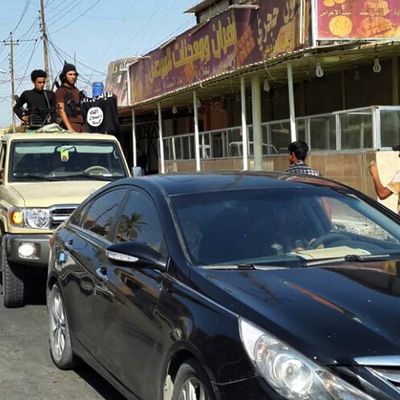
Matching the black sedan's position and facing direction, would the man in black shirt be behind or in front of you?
behind

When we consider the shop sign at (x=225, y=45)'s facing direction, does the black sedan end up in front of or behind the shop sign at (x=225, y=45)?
in front

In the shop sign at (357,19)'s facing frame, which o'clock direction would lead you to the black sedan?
The black sedan is roughly at 12 o'clock from the shop sign.

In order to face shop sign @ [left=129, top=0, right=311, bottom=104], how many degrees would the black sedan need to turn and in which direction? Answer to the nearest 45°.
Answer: approximately 135° to its left

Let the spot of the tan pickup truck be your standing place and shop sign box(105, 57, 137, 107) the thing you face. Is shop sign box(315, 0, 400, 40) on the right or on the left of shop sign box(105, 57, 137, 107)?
right

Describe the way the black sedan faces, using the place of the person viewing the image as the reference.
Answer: facing the viewer and to the right of the viewer

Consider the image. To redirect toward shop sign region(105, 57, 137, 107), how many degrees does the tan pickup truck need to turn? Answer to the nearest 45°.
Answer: approximately 180°

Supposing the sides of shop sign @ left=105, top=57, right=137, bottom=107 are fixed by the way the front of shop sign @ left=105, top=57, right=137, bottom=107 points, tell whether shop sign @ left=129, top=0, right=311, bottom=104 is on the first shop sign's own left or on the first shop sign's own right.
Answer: on the first shop sign's own left

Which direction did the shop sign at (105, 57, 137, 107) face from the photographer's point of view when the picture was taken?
facing the viewer and to the left of the viewer

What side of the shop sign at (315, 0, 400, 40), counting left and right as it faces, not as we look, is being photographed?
front

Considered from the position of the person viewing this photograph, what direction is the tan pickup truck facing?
facing the viewer
